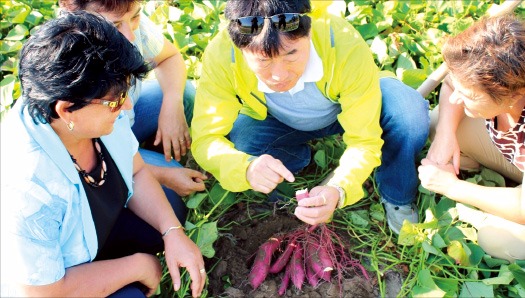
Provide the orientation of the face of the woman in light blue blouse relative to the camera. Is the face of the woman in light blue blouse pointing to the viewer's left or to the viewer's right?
to the viewer's right

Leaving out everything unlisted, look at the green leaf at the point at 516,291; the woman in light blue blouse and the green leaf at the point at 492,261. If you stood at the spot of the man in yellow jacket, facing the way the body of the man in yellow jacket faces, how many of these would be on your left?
2

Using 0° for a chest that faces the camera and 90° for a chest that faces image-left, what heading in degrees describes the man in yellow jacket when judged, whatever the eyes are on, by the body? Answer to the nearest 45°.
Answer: approximately 0°

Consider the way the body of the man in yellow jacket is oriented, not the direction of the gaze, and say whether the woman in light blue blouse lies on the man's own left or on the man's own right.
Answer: on the man's own right
